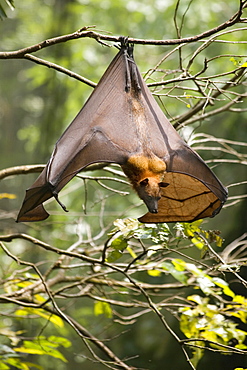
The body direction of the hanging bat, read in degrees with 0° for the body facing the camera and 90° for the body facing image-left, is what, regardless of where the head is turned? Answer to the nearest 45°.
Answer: approximately 0°
